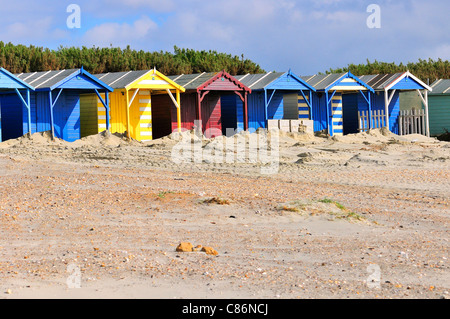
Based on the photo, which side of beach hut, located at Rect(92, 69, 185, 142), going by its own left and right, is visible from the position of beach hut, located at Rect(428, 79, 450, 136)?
left

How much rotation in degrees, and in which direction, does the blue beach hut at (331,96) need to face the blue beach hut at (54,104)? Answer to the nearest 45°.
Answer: approximately 90° to its right

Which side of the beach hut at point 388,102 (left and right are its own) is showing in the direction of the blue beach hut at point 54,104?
right

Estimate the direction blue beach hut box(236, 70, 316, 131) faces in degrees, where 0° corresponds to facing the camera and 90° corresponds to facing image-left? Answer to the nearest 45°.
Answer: approximately 315°

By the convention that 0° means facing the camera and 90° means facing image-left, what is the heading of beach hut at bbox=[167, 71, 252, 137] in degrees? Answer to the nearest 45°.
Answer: approximately 315°

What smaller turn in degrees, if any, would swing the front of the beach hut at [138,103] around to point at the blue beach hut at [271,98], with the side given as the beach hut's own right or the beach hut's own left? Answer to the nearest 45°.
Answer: approximately 90° to the beach hut's own left

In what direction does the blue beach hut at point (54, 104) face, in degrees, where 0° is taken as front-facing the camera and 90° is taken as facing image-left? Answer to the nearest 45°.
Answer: approximately 315°

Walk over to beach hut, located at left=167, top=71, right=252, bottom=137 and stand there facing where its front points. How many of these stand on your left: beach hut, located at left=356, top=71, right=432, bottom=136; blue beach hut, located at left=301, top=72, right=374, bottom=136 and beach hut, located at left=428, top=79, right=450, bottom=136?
3

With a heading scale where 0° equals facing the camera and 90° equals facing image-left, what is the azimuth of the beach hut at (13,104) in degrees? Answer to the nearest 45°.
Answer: approximately 315°
